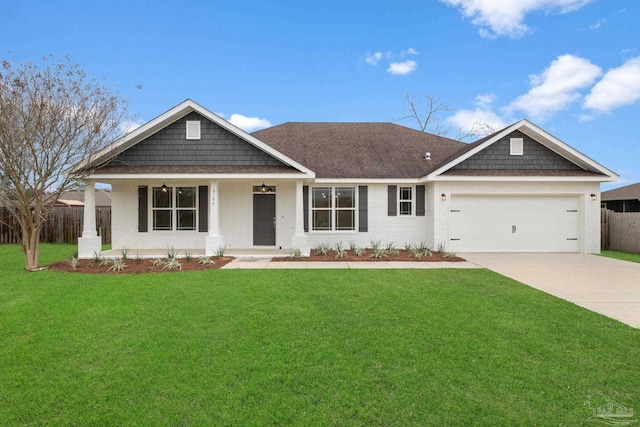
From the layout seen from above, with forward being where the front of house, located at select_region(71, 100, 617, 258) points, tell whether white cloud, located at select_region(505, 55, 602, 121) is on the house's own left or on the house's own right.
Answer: on the house's own left

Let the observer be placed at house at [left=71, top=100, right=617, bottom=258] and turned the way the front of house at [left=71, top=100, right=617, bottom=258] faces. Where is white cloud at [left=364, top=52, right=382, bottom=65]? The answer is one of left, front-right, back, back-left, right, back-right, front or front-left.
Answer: back

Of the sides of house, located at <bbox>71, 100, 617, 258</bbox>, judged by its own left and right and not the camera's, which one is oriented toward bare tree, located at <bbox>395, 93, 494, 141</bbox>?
back

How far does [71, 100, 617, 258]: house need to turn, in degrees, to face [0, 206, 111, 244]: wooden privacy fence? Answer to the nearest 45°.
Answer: approximately 90° to its right

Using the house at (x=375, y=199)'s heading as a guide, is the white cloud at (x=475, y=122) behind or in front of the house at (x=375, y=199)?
behind

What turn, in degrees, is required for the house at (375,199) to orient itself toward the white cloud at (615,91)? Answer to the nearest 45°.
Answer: approximately 135° to its left

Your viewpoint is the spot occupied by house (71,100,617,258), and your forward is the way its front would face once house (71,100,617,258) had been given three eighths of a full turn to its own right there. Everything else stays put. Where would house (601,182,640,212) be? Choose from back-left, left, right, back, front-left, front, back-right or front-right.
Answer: right

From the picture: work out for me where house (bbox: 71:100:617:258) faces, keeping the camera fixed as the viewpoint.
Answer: facing the viewer

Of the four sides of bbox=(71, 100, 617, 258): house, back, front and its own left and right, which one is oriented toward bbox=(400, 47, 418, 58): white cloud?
back

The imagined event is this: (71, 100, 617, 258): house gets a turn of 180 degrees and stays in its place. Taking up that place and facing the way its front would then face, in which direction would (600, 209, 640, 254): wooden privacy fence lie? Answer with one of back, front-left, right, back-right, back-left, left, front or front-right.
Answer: right
